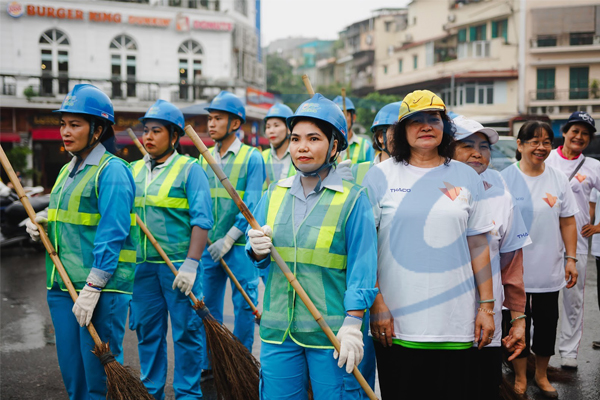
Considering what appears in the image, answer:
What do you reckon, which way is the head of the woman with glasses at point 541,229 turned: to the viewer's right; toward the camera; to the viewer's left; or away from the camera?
toward the camera

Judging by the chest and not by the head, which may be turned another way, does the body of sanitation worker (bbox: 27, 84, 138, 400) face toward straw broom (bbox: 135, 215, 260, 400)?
no

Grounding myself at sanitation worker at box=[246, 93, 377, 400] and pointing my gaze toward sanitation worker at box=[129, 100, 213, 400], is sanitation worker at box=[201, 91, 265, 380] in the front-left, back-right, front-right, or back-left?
front-right

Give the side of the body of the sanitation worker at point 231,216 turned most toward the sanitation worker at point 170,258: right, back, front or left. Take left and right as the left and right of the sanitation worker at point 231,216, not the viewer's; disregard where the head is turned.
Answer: front

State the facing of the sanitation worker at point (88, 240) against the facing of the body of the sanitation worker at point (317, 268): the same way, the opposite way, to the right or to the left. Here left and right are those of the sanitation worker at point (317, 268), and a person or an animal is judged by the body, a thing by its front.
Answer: the same way

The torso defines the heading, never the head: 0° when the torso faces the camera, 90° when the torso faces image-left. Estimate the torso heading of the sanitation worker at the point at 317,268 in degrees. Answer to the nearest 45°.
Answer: approximately 45°

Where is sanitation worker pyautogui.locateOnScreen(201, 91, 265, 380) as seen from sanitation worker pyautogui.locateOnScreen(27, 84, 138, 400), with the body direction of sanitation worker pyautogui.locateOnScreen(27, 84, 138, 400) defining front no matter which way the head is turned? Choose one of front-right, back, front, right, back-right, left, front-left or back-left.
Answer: back

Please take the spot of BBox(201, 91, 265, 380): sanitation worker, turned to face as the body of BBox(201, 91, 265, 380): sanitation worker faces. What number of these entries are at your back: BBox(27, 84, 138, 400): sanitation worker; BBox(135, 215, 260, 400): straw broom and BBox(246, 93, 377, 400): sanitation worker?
0

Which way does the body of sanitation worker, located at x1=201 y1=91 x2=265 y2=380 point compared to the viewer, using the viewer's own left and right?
facing the viewer and to the left of the viewer

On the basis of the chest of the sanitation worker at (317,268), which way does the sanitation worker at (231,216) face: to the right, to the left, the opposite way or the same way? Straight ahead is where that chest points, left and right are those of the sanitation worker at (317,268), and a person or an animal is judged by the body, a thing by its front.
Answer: the same way

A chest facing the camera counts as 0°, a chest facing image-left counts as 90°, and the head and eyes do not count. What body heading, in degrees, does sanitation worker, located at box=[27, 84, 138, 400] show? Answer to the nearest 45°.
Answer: approximately 45°

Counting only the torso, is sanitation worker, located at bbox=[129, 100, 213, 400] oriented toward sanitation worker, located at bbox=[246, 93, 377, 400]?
no

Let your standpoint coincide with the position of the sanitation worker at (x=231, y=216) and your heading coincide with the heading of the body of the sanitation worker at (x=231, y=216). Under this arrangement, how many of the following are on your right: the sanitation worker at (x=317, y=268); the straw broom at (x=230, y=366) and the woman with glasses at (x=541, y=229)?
0

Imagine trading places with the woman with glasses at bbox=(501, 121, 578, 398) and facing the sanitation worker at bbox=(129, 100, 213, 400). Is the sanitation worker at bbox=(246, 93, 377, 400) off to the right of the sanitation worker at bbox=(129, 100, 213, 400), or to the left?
left

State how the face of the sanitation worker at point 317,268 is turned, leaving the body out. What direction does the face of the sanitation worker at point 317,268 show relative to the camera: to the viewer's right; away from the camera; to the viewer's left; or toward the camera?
toward the camera

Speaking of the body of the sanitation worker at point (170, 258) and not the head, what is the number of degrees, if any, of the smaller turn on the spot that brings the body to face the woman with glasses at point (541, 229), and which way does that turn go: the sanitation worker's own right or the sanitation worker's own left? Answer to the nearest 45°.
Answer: approximately 135° to the sanitation worker's own left

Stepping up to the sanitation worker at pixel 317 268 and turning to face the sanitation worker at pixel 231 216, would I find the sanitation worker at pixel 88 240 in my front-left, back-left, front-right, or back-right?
front-left
